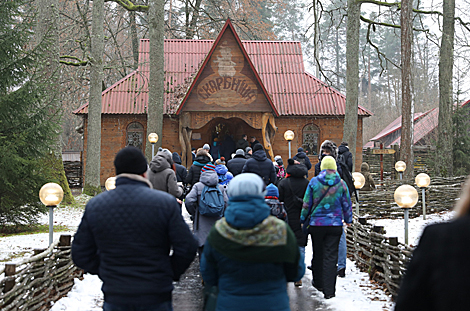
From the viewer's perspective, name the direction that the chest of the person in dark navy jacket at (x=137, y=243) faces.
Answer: away from the camera

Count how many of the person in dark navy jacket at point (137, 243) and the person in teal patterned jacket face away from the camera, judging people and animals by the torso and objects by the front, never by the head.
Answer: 2

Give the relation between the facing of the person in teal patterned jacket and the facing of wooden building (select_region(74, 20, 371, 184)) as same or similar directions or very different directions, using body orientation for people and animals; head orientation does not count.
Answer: very different directions

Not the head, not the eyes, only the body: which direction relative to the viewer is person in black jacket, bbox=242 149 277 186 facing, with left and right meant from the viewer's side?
facing away from the viewer

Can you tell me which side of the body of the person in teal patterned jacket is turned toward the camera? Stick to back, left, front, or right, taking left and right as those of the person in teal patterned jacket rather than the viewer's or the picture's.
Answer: back

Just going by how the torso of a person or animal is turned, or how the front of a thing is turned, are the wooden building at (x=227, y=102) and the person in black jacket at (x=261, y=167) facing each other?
yes

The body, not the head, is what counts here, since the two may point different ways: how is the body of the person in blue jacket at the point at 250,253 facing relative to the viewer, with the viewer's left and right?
facing away from the viewer

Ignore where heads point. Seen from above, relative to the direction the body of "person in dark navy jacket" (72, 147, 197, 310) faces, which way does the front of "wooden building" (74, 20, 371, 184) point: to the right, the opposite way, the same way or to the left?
the opposite way

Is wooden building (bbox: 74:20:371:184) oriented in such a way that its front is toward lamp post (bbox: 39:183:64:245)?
yes

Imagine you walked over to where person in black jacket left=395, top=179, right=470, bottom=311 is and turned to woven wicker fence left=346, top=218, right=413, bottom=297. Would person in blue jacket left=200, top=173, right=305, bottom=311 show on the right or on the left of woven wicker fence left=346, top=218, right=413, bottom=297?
left

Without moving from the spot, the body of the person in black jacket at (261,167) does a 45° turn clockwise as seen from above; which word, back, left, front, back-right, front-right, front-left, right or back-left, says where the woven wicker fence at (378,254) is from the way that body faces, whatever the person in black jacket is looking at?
right

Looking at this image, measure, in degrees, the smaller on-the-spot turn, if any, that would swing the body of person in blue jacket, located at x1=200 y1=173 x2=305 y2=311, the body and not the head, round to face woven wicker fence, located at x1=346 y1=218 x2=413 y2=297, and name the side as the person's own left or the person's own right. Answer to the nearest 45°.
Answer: approximately 45° to the person's own right

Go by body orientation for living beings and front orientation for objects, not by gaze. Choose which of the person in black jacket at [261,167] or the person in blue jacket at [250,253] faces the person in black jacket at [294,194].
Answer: the person in blue jacket
